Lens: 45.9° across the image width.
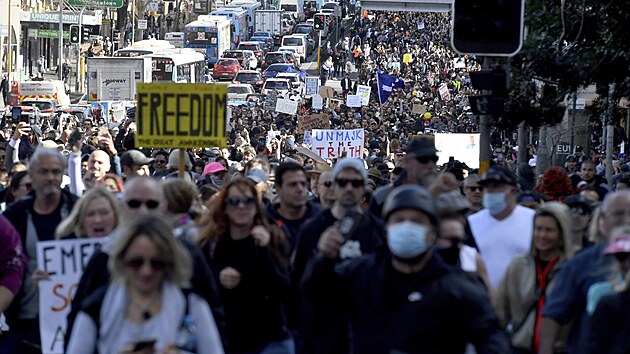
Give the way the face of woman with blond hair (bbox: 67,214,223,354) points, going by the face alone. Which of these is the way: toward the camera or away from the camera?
toward the camera

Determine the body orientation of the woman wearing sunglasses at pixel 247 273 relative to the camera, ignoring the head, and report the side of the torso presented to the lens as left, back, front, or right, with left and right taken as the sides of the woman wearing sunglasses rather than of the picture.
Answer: front

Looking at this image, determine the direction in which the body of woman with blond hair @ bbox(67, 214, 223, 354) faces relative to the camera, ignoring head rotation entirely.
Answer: toward the camera

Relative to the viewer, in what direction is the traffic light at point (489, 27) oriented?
toward the camera
